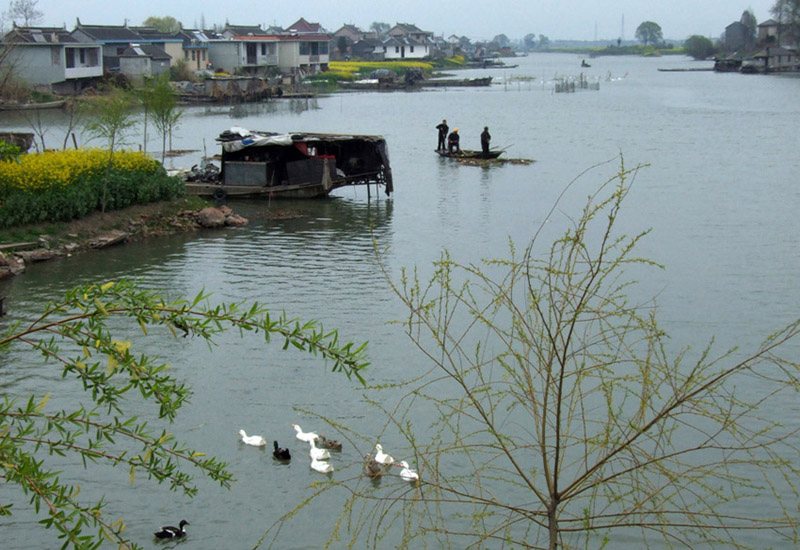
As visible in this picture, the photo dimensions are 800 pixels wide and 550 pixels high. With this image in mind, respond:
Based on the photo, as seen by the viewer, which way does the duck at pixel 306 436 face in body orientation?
to the viewer's left

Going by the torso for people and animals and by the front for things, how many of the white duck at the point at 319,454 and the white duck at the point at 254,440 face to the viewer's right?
0

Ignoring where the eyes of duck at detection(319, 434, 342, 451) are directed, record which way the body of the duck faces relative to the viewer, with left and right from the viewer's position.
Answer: facing to the left of the viewer

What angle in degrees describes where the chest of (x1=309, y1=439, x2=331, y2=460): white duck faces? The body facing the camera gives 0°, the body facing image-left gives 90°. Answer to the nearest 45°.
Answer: approximately 90°

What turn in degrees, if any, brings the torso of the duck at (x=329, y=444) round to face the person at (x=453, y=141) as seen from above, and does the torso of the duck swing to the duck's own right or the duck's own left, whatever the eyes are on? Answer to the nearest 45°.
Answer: approximately 90° to the duck's own right

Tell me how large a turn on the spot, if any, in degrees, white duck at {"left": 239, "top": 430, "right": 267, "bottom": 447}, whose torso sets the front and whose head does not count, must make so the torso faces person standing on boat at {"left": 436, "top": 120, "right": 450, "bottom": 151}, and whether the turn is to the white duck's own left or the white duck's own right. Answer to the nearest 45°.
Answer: approximately 90° to the white duck's own right

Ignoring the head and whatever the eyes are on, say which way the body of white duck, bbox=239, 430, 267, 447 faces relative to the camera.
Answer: to the viewer's left

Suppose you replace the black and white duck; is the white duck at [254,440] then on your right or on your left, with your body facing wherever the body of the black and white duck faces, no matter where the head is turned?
on your left
